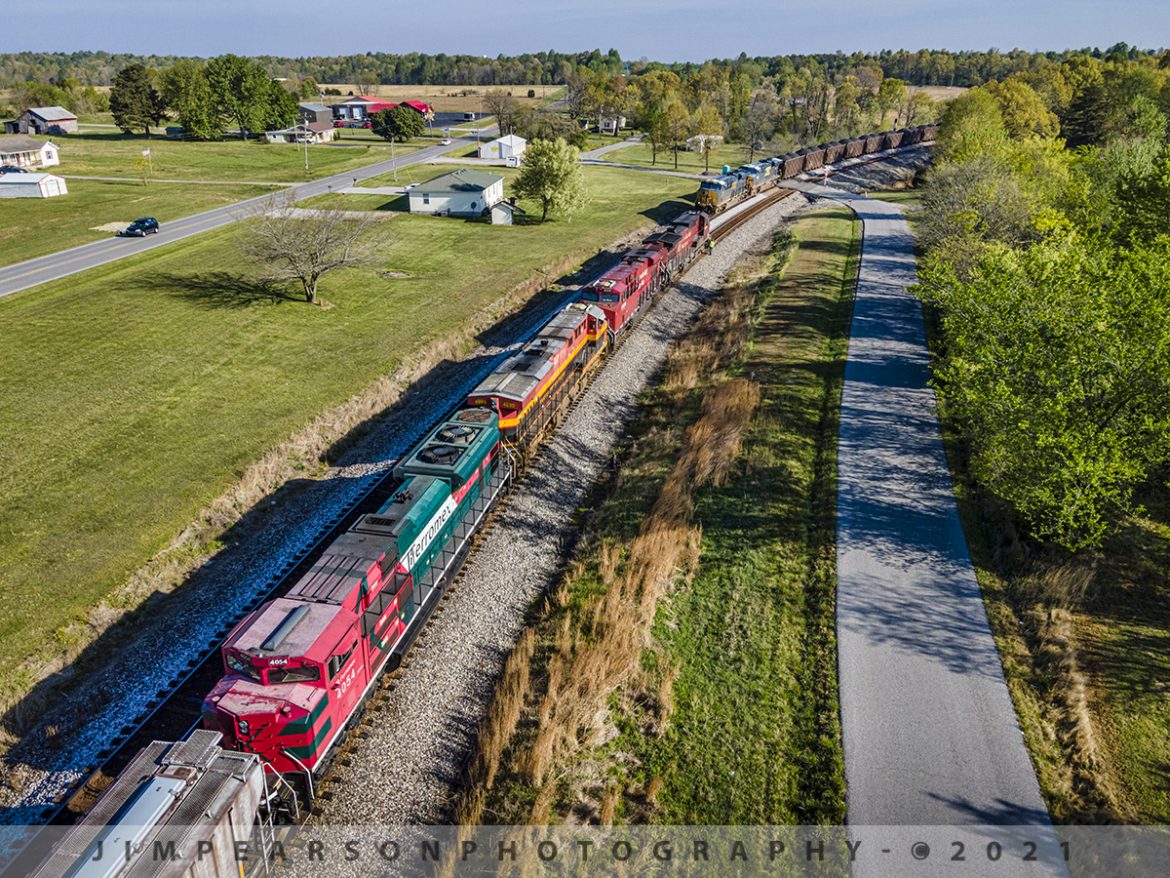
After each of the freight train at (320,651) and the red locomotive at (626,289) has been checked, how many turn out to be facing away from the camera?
0

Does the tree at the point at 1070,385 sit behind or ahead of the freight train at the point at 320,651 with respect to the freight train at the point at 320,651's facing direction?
behind

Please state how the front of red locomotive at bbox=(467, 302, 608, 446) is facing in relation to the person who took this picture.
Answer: facing away from the viewer and to the right of the viewer

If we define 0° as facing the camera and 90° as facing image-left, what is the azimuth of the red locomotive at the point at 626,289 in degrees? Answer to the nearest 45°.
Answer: approximately 45°

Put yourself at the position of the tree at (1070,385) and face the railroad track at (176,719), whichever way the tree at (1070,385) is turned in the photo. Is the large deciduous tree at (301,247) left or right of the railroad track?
right

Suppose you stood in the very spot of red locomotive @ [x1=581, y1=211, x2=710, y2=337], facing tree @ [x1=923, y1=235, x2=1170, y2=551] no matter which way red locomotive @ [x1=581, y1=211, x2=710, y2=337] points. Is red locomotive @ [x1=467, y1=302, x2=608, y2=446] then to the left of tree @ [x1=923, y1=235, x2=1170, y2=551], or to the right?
right

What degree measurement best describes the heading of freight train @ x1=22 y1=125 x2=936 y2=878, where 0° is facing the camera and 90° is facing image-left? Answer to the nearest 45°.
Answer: approximately 45°
